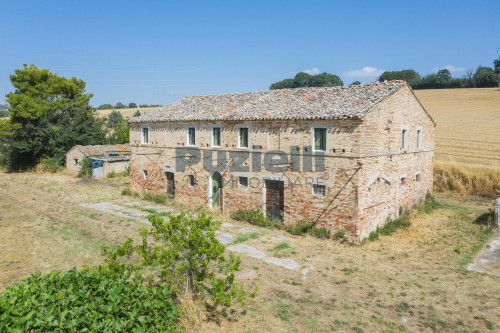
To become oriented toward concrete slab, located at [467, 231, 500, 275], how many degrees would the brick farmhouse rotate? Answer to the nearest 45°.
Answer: approximately 90° to its left

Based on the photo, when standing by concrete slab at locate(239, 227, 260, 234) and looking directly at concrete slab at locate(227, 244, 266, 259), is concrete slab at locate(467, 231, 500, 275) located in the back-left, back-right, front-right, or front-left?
front-left

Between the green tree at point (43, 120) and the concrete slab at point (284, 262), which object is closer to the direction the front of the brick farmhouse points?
the concrete slab

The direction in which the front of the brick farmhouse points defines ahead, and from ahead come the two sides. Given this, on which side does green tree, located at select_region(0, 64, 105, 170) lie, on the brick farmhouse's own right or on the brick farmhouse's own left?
on the brick farmhouse's own right

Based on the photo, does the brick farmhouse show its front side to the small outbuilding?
no

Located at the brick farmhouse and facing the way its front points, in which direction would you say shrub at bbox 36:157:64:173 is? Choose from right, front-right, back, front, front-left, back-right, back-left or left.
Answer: right

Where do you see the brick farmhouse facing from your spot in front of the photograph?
facing the viewer and to the left of the viewer

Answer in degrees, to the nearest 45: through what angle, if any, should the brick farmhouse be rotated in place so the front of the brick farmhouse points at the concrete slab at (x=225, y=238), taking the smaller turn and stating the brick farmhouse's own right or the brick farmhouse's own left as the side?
0° — it already faces it

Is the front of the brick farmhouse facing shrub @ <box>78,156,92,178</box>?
no
